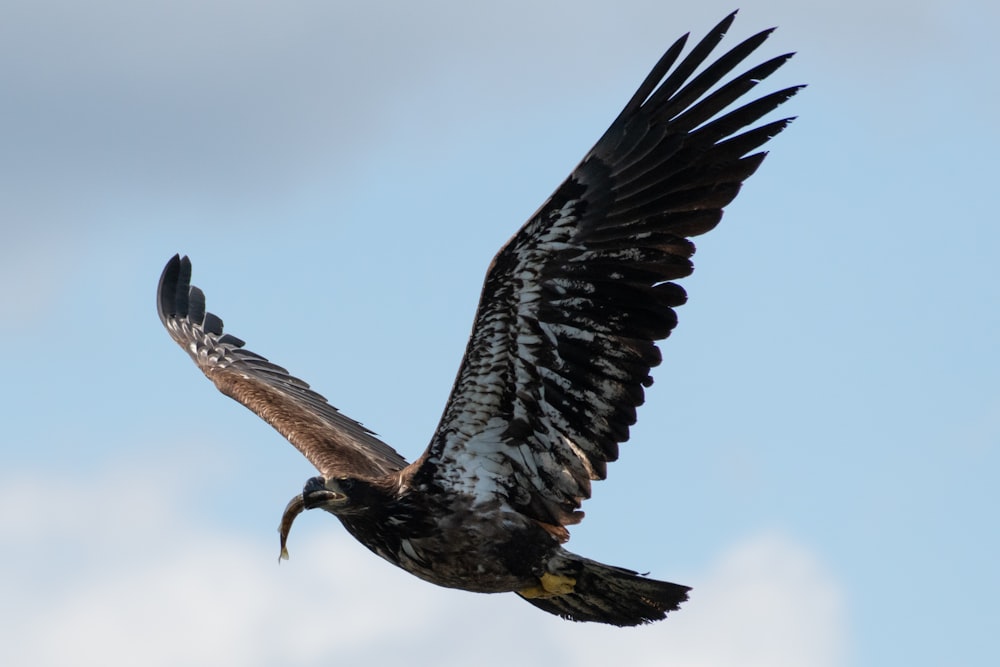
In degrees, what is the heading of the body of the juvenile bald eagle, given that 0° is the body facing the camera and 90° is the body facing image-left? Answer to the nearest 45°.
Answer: approximately 45°
